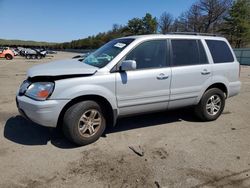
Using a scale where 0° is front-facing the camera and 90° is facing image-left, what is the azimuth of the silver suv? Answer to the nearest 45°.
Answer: approximately 45°

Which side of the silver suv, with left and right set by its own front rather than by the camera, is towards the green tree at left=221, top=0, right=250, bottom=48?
back
